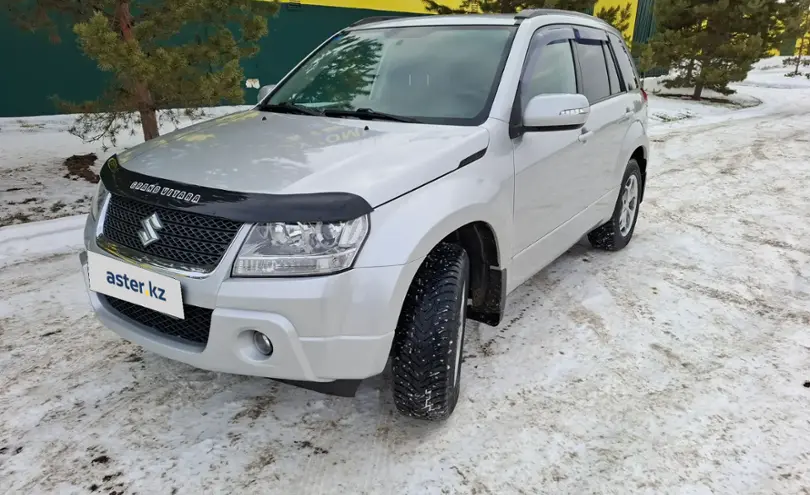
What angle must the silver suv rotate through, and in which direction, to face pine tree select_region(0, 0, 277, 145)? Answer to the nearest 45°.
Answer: approximately 90° to its right

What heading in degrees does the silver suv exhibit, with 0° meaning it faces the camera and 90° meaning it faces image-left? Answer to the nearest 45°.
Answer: approximately 45°

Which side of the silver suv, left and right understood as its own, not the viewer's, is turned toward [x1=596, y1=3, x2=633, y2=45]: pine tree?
back

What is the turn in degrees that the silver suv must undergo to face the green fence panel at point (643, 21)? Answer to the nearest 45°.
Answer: approximately 180°
